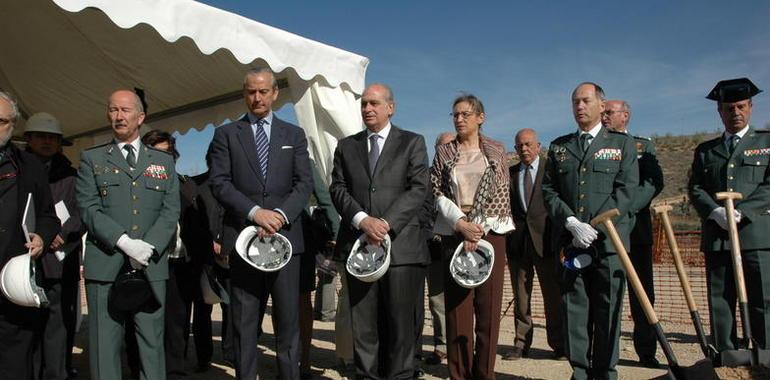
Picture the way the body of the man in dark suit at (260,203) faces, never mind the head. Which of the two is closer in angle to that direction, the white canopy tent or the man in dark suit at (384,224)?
the man in dark suit

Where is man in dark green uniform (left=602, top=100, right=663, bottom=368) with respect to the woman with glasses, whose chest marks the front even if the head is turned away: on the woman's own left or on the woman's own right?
on the woman's own left

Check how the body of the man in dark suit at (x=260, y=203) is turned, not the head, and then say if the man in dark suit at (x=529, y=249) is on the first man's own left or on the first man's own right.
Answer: on the first man's own left

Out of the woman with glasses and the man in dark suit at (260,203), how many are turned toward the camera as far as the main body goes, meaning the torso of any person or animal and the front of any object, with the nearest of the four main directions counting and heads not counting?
2

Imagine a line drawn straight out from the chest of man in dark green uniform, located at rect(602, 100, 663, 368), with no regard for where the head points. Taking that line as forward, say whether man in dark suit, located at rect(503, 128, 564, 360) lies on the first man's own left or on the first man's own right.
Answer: on the first man's own right

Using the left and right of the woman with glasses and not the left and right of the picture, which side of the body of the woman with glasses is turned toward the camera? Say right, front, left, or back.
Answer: front

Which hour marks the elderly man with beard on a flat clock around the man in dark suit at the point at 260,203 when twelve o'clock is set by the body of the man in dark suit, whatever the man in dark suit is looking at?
The elderly man with beard is roughly at 3 o'clock from the man in dark suit.

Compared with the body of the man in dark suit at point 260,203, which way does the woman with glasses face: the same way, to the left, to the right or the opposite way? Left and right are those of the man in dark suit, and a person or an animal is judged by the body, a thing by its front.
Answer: the same way

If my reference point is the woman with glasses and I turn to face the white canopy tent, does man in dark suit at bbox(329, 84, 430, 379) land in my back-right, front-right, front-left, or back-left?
front-left

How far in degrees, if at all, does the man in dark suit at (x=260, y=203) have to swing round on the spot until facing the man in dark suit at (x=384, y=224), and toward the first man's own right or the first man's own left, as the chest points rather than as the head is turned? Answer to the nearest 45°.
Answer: approximately 90° to the first man's own left

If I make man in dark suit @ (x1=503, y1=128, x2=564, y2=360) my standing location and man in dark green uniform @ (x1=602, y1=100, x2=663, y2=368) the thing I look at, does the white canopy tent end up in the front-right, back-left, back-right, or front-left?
back-right

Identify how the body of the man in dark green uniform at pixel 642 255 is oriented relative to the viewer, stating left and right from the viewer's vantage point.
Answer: facing the viewer and to the left of the viewer

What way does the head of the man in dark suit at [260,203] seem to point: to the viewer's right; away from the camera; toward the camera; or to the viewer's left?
toward the camera

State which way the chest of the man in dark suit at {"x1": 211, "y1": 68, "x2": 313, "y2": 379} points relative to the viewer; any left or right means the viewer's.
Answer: facing the viewer

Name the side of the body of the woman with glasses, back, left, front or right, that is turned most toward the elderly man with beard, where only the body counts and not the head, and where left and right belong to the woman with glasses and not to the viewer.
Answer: right
